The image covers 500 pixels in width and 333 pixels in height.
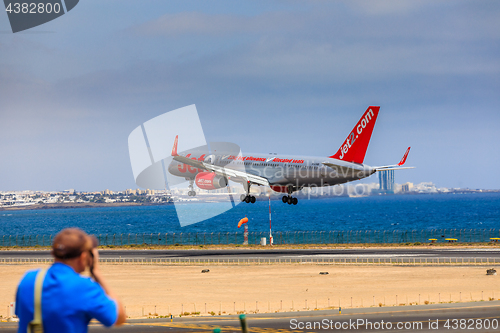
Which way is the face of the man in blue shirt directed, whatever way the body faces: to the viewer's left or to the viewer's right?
to the viewer's right

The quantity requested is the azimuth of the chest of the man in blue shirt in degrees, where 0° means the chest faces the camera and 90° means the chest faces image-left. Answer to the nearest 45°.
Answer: approximately 225°
